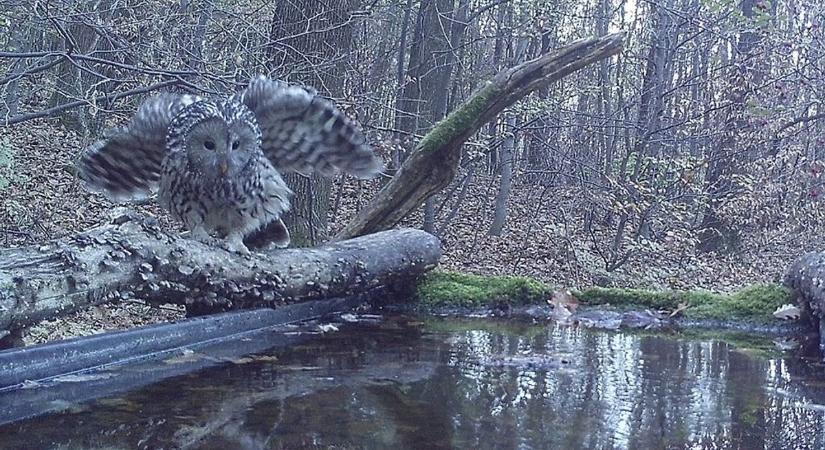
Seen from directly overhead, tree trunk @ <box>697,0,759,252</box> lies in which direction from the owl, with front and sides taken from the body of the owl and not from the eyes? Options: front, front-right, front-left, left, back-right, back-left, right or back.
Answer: back-left

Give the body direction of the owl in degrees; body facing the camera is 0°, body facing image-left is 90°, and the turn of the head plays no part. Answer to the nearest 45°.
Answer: approximately 0°

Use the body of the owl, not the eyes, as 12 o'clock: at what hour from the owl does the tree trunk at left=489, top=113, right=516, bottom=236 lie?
The tree trunk is roughly at 7 o'clock from the owl.

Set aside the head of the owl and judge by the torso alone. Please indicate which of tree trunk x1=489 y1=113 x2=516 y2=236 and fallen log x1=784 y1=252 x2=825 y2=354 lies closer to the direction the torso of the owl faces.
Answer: the fallen log

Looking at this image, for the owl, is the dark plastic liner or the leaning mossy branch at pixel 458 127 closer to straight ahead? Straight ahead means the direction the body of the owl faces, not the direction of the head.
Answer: the dark plastic liner

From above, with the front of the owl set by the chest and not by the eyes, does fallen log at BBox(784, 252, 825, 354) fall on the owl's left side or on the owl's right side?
on the owl's left side

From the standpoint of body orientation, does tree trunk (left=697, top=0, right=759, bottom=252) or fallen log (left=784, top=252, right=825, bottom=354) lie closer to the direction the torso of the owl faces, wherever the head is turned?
the fallen log

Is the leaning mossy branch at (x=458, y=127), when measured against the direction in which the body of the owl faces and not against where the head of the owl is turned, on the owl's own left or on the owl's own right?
on the owl's own left

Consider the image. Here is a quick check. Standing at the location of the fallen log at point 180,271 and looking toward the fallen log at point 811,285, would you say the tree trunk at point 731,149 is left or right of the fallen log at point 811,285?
left

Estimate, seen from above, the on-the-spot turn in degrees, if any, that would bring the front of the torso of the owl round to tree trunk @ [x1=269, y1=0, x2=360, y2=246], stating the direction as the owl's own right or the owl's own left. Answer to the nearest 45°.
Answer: approximately 180°
